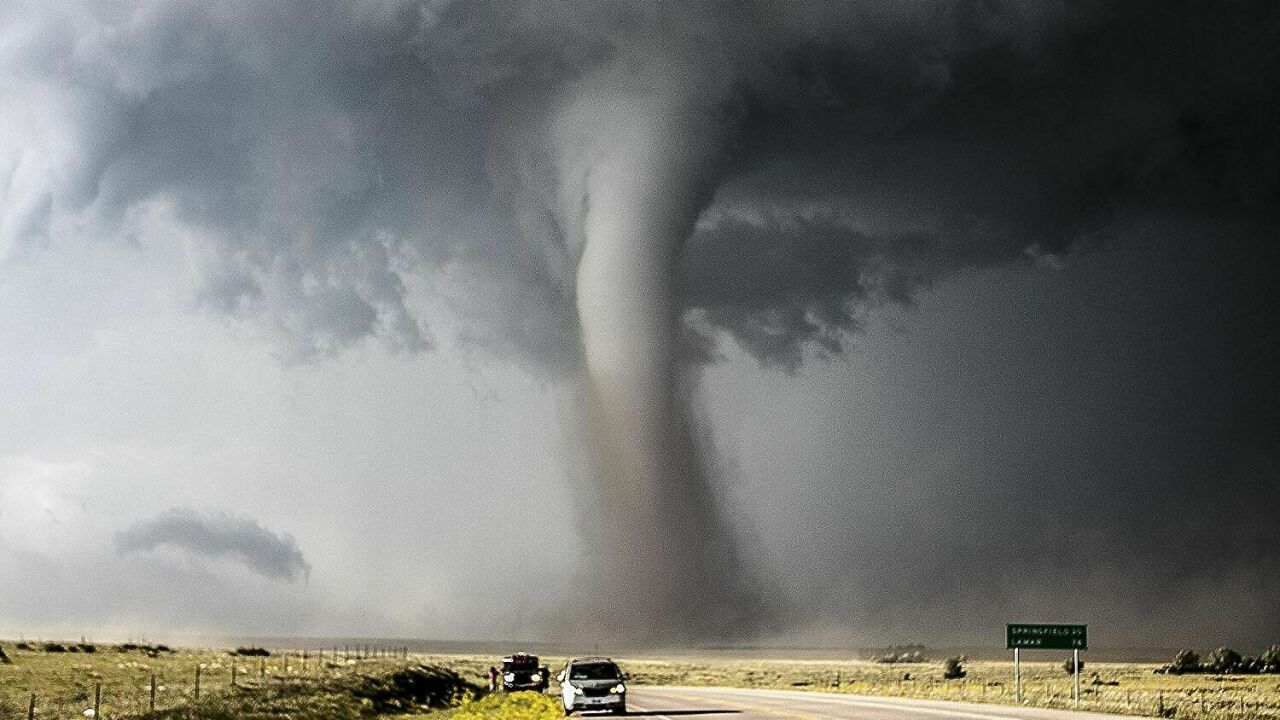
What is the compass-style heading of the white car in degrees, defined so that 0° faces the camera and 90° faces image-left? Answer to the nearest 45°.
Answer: approximately 0°
